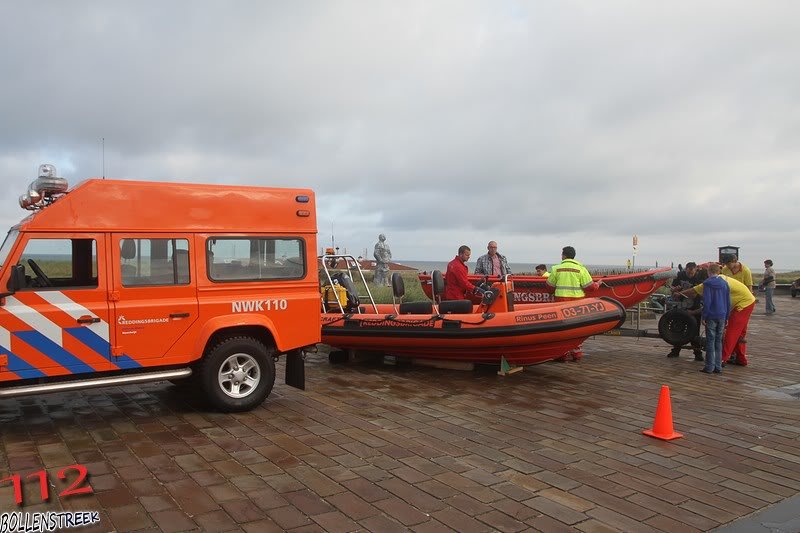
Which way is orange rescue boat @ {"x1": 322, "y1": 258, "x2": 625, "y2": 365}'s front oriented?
to the viewer's right

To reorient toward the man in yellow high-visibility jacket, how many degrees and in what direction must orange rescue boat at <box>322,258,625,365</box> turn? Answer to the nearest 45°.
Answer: approximately 45° to its left

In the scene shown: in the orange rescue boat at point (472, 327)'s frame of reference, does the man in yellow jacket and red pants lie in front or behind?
in front

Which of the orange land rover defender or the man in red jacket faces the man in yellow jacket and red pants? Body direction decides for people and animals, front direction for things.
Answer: the man in red jacket

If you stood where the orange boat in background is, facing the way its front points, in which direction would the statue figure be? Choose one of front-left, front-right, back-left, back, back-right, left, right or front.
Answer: back-left

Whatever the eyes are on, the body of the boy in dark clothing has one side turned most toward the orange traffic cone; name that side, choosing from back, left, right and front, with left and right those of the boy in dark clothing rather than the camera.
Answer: back

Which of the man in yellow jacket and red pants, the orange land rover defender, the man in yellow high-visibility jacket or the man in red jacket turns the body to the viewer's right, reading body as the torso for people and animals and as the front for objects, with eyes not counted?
the man in red jacket

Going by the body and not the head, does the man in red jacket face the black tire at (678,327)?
yes

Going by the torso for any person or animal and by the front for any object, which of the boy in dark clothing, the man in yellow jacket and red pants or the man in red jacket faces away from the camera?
the boy in dark clothing

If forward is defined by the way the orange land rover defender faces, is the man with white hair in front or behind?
behind

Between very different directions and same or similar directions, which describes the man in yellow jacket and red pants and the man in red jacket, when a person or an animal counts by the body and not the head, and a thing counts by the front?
very different directions

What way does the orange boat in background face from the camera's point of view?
to the viewer's right

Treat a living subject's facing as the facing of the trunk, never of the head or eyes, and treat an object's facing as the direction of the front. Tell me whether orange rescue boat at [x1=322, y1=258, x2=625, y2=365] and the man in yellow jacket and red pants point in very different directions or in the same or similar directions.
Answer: very different directions

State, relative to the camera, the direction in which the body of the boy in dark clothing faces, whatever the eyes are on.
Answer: away from the camera

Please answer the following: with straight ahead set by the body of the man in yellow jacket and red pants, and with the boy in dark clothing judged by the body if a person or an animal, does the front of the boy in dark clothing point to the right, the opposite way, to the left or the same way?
to the right

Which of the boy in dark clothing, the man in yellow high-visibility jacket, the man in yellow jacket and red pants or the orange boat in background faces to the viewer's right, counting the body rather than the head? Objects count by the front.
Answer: the orange boat in background

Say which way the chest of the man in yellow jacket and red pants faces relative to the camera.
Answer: to the viewer's left

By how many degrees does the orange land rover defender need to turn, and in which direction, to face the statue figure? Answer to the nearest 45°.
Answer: approximately 135° to its right
